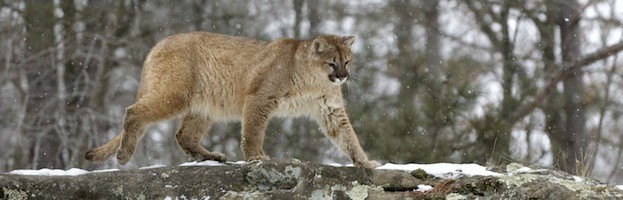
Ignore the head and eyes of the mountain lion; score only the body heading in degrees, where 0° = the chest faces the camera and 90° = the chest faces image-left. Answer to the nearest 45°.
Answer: approximately 270°

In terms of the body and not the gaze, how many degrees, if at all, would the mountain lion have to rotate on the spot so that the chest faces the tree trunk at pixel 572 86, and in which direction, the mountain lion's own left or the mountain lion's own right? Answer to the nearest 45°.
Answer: approximately 45° to the mountain lion's own left
